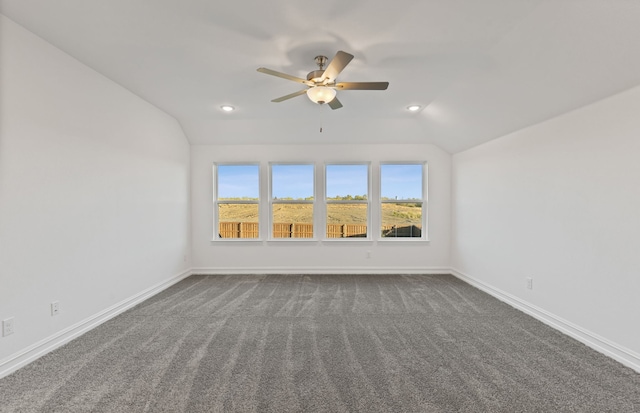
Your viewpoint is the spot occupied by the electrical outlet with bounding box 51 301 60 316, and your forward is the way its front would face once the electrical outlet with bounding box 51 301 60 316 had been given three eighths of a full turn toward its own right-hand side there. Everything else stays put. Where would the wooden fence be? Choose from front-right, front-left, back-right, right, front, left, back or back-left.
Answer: back

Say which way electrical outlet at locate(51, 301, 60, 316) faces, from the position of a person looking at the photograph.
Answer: facing the viewer and to the right of the viewer
